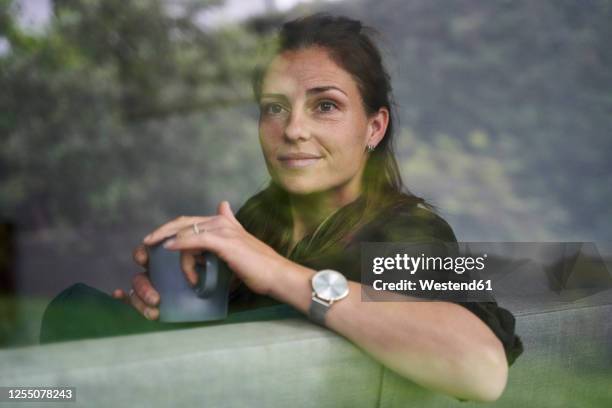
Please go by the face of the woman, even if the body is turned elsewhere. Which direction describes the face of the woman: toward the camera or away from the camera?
toward the camera

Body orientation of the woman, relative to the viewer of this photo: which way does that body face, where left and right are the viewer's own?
facing the viewer and to the left of the viewer
